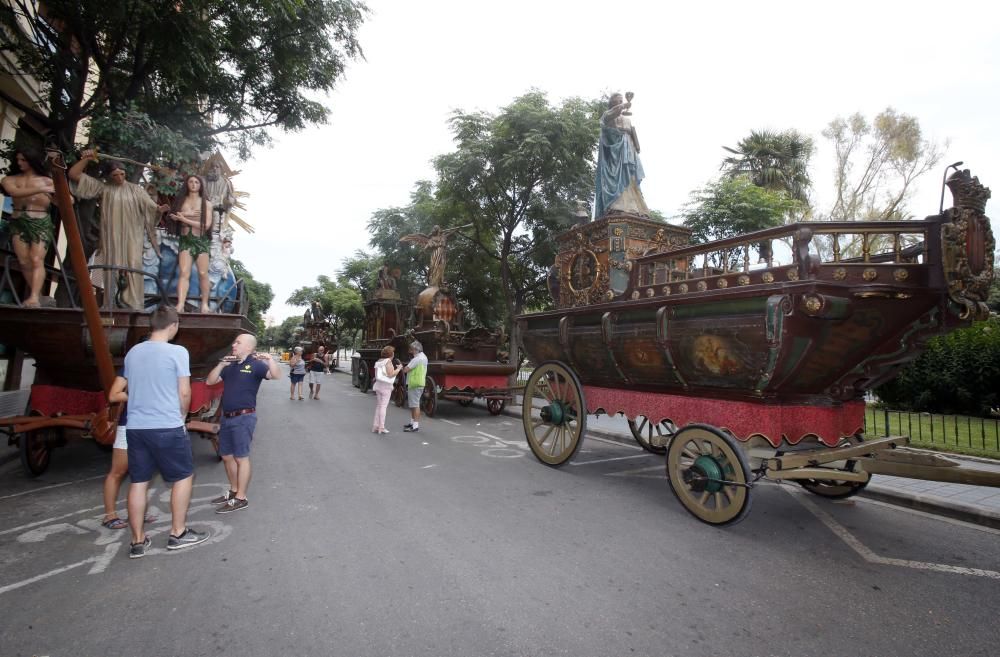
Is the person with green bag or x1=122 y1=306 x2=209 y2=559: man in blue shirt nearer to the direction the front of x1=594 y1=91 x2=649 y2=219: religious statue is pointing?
the man in blue shirt

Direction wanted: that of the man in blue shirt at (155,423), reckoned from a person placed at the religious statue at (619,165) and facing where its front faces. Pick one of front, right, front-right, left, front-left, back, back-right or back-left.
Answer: right

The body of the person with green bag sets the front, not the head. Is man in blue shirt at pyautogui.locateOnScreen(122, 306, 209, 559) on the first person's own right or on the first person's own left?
on the first person's own left

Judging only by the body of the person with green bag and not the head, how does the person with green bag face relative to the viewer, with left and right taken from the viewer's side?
facing to the left of the viewer

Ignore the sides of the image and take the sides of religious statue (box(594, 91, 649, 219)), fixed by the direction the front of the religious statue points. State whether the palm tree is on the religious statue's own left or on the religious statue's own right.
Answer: on the religious statue's own left

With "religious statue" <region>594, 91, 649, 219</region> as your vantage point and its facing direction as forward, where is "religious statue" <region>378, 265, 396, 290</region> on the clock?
"religious statue" <region>378, 265, 396, 290</region> is roughly at 6 o'clock from "religious statue" <region>594, 91, 649, 219</region>.

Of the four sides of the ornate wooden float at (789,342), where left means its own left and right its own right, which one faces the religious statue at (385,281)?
back

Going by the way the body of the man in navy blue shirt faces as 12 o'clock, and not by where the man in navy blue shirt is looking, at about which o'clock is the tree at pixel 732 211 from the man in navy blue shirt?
The tree is roughly at 7 o'clock from the man in navy blue shirt.

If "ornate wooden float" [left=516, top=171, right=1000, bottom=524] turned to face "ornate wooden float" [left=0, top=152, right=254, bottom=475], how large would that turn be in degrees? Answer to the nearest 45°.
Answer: approximately 135° to its right
